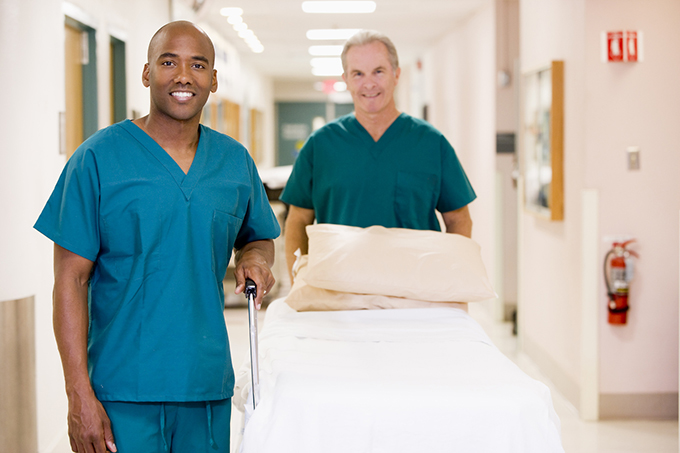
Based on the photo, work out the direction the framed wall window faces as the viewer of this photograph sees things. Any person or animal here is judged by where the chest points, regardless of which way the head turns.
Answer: facing to the left of the viewer

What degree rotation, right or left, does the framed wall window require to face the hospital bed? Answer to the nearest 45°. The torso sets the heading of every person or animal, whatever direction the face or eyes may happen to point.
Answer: approximately 90° to its left

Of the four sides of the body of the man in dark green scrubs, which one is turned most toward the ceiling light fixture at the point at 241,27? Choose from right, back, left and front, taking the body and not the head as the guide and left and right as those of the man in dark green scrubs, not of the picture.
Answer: back

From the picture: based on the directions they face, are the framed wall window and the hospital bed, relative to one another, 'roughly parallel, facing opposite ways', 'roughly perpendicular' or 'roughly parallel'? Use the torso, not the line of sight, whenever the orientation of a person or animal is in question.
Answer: roughly perpendicular

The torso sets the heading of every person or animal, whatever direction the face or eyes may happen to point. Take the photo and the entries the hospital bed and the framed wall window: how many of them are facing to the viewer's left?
1

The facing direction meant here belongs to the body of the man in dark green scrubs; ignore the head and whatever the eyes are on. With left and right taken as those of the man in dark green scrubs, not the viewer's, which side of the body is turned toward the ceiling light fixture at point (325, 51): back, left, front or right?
back

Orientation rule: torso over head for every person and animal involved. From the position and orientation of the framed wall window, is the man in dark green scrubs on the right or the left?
on its left

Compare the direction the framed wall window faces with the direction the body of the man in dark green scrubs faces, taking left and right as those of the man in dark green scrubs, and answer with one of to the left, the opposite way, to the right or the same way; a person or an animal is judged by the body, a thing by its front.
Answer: to the right

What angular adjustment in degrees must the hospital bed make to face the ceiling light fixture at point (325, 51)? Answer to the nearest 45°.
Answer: approximately 180°

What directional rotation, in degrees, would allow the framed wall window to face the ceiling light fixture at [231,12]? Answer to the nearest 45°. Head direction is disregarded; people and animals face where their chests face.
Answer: approximately 45° to its right

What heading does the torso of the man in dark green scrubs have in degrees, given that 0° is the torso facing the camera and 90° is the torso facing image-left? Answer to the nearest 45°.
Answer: approximately 0°

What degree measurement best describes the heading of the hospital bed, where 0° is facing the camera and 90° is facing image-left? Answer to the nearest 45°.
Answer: approximately 0°
